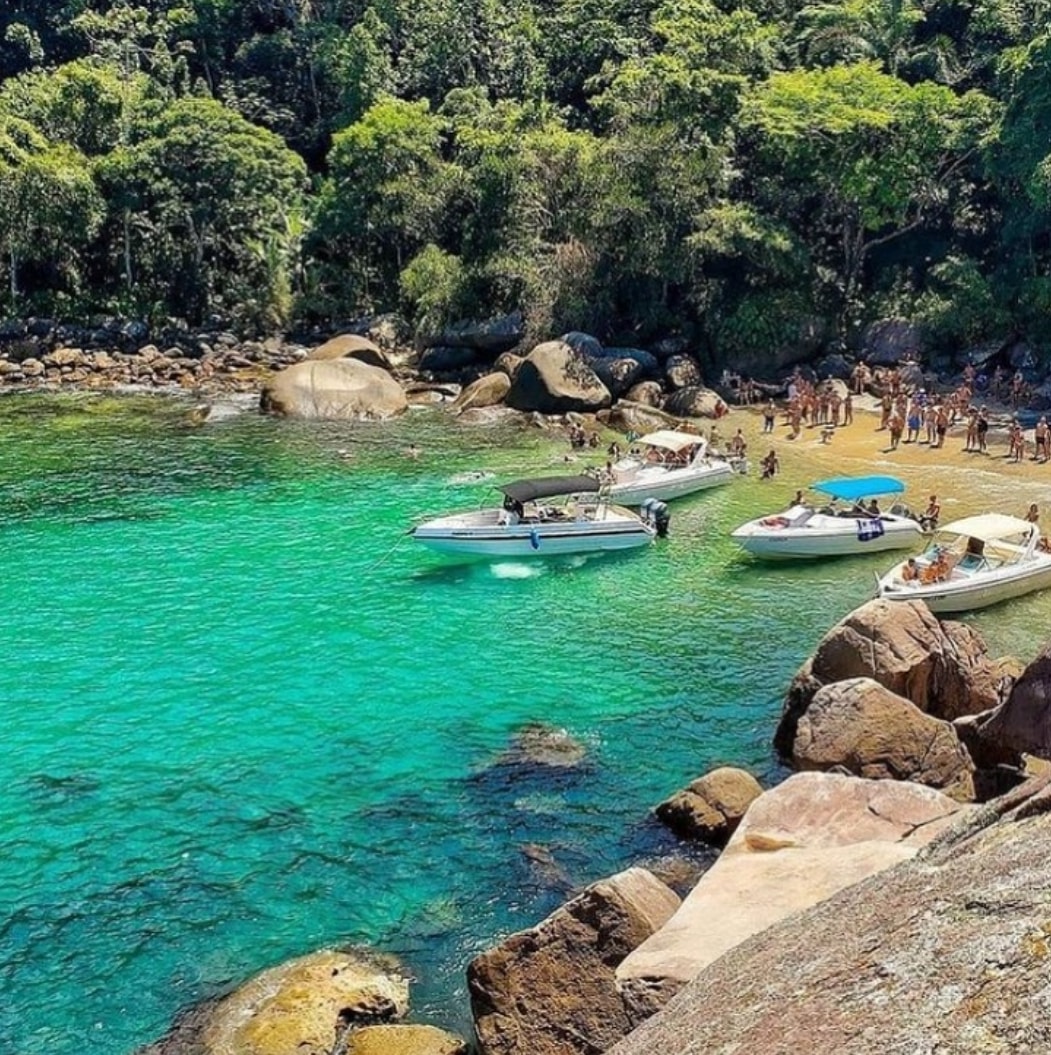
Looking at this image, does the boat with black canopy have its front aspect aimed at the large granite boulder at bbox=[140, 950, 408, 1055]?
no

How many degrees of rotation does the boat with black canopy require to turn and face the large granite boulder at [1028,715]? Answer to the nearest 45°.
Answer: approximately 135° to its left

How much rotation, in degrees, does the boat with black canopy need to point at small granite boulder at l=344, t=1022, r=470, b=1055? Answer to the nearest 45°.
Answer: approximately 90° to its left

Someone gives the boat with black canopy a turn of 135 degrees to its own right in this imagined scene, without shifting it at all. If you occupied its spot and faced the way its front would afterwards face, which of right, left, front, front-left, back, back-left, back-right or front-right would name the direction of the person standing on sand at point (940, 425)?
front

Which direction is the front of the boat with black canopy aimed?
to the viewer's left

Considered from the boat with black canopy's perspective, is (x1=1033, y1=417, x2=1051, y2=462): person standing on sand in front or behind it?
behind

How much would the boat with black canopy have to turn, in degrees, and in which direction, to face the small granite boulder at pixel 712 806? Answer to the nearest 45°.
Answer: approximately 90° to its left

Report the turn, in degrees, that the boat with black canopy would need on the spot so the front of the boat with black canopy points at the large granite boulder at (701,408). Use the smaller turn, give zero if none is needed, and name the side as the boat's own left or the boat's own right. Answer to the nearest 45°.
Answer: approximately 90° to the boat's own right

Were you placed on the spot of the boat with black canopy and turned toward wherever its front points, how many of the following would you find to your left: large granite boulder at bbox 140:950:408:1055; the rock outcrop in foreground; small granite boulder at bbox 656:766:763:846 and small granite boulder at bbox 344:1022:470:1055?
4

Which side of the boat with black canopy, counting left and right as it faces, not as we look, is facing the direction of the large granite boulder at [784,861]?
left

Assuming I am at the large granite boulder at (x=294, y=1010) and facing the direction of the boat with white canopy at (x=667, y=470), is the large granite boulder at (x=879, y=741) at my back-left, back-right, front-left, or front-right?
front-right

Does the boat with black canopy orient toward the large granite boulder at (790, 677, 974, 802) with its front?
no

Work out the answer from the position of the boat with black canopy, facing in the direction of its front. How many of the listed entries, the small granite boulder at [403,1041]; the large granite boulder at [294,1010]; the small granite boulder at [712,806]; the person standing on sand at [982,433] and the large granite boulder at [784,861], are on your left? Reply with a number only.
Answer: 4

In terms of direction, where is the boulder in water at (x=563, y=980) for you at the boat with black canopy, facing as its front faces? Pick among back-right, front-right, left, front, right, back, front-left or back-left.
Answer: left

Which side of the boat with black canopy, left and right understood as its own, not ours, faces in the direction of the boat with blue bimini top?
back

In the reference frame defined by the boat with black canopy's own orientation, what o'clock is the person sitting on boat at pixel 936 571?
The person sitting on boat is roughly at 7 o'clock from the boat with black canopy.
